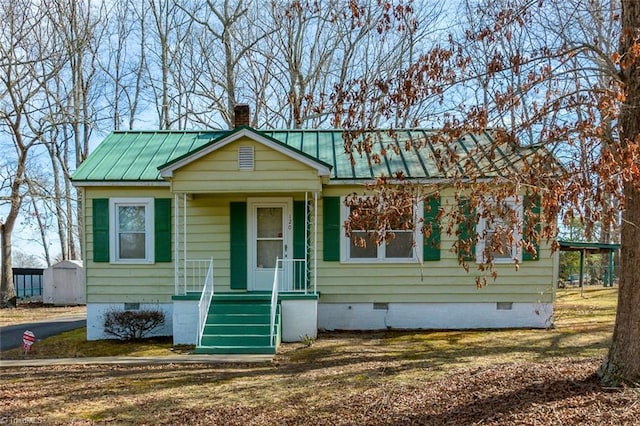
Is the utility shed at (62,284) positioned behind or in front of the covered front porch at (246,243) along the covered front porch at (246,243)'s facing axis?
behind

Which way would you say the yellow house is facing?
toward the camera

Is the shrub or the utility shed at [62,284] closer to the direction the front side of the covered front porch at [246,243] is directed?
the shrub

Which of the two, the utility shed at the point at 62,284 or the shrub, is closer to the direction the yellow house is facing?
the shrub

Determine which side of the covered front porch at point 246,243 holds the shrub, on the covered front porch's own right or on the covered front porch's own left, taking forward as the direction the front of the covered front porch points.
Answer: on the covered front porch's own right

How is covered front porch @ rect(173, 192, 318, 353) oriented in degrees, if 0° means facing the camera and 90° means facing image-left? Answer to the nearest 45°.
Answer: approximately 0°
